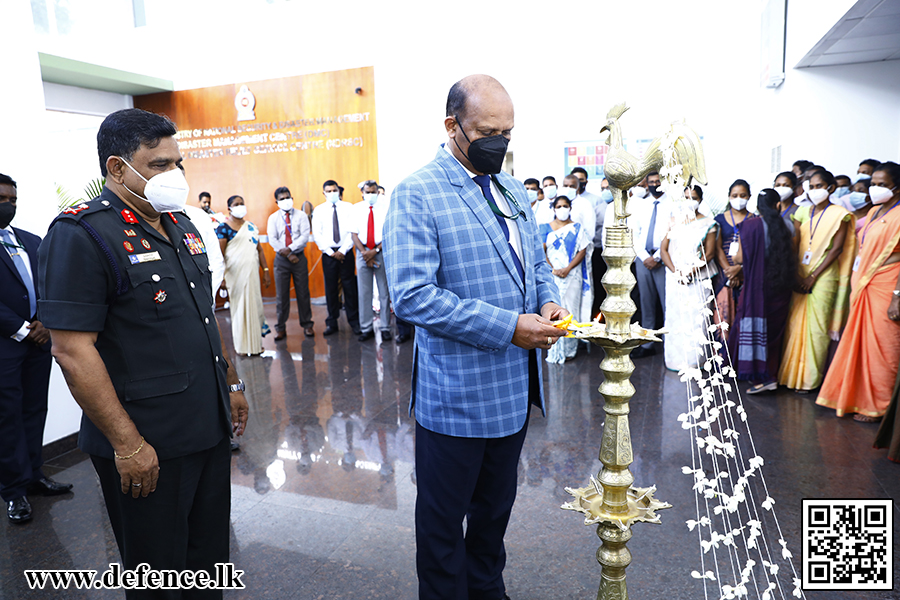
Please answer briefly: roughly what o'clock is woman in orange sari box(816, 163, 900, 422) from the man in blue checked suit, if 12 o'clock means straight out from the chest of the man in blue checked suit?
The woman in orange sari is roughly at 9 o'clock from the man in blue checked suit.

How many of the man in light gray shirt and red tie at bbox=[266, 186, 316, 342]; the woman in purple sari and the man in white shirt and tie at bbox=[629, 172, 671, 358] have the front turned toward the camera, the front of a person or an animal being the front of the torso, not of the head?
2

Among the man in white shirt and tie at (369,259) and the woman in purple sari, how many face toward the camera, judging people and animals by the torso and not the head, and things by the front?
1

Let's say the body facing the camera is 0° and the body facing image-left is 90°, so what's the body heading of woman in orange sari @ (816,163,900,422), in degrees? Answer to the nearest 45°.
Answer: approximately 45°

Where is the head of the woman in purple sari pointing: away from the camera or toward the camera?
away from the camera

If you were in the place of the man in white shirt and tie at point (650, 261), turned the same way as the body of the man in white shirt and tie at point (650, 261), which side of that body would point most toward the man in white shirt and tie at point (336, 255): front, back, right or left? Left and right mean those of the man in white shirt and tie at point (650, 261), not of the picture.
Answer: right

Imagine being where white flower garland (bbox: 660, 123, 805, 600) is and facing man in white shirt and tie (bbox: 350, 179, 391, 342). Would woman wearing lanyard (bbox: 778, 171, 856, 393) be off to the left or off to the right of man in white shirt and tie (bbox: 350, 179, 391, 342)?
right

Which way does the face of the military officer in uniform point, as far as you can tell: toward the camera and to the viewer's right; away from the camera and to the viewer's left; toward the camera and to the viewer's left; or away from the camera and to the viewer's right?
toward the camera and to the viewer's right

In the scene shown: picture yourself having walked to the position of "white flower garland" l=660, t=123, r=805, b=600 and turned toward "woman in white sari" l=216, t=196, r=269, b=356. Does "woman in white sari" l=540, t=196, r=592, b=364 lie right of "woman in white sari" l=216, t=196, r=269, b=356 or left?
right
